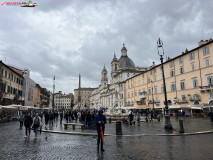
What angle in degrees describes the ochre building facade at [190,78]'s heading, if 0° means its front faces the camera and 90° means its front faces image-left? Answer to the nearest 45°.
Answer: approximately 45°
